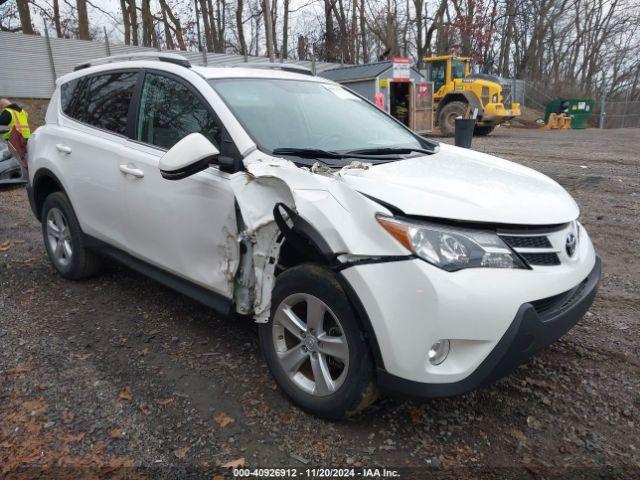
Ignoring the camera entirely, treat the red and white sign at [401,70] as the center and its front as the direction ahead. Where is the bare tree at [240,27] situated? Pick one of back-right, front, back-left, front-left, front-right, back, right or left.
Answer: back-right

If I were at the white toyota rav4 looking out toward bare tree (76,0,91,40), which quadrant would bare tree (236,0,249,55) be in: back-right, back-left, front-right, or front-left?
front-right

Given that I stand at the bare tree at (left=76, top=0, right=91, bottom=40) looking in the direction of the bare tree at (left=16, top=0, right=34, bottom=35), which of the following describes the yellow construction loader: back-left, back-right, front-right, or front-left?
back-left

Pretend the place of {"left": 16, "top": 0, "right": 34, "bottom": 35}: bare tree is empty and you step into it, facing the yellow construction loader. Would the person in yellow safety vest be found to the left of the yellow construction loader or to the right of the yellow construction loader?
right

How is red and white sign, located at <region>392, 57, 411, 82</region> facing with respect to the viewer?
toward the camera

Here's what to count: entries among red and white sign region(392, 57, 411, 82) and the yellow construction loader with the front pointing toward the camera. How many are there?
1

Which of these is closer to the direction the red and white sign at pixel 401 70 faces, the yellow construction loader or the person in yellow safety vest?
the person in yellow safety vest

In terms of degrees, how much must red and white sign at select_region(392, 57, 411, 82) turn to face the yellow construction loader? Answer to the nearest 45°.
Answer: approximately 90° to its left

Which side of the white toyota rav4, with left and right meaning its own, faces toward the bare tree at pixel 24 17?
back

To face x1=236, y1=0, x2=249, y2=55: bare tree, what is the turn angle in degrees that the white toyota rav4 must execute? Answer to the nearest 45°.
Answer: approximately 135° to its left

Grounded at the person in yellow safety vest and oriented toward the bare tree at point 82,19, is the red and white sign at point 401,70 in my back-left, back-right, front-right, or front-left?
front-right

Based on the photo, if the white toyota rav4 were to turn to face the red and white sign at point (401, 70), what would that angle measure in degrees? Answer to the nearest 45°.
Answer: approximately 135° to its left

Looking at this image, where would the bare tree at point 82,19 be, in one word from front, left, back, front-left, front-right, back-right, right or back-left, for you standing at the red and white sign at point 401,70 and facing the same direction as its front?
right

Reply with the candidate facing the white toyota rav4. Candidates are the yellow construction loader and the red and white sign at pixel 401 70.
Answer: the red and white sign
